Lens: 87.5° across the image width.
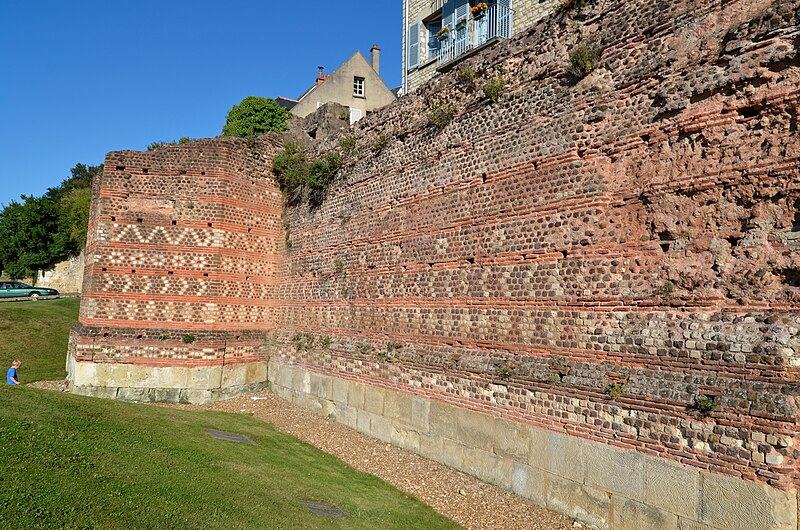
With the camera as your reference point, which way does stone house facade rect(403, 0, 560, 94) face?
facing the viewer and to the left of the viewer

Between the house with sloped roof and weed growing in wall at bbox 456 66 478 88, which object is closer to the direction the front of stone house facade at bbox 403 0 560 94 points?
the weed growing in wall

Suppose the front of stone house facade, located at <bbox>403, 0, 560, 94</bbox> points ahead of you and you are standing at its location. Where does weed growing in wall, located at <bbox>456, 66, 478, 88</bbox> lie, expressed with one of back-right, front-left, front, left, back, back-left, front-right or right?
front-left

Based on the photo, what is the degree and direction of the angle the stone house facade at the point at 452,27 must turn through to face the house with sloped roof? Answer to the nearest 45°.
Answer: approximately 90° to its right

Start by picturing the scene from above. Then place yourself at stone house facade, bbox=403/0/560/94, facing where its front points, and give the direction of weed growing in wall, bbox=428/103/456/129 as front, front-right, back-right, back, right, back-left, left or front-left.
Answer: front-left

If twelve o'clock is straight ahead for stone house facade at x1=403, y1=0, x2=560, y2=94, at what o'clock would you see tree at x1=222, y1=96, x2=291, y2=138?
The tree is roughly at 2 o'clock from the stone house facade.
